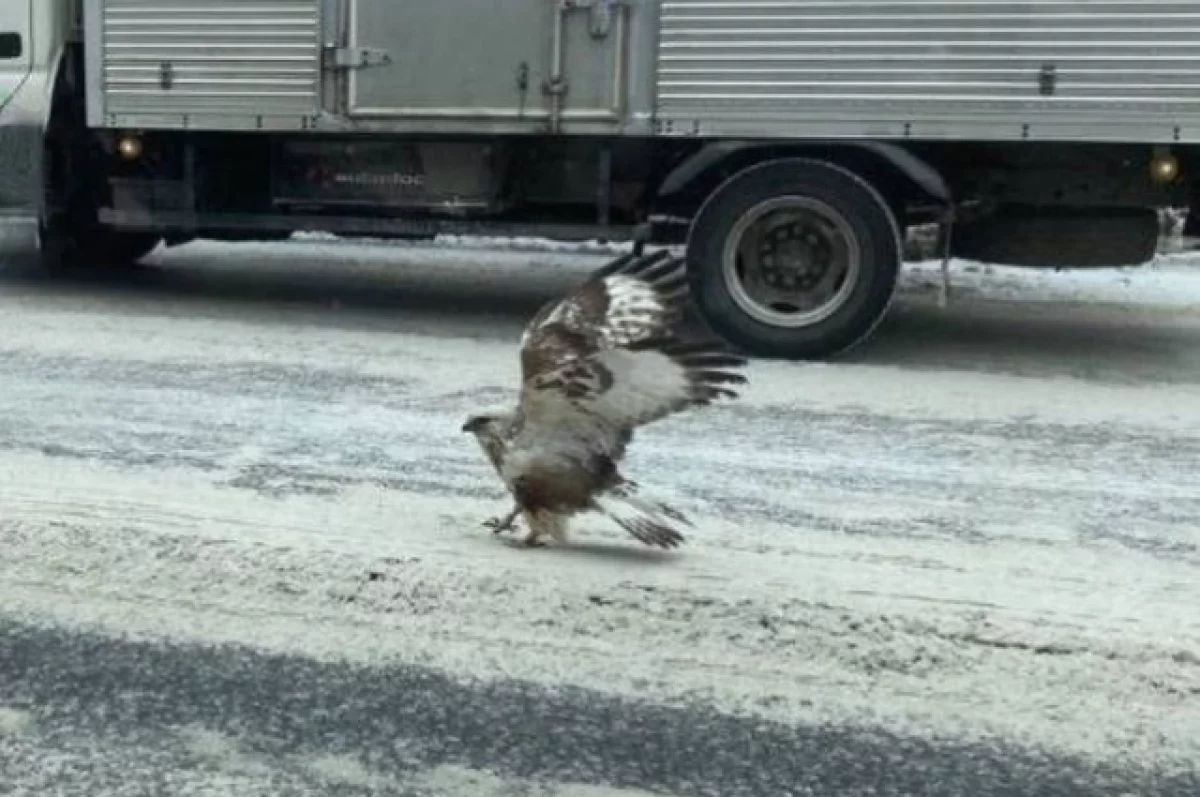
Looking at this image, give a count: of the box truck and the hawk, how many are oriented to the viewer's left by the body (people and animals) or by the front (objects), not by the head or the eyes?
2

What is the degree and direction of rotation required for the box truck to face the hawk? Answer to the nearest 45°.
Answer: approximately 90° to its left

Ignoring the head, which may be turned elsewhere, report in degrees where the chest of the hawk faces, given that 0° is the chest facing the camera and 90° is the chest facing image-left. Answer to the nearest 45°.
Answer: approximately 90°

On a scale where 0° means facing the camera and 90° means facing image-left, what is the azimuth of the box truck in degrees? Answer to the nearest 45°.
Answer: approximately 90°
